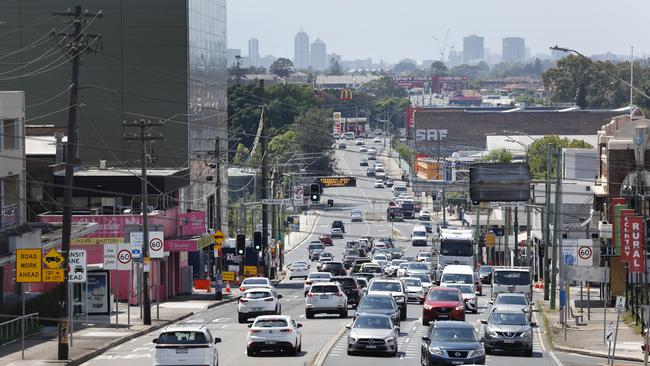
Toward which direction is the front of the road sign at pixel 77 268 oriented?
toward the camera

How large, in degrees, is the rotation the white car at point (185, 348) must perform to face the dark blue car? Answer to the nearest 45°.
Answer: approximately 90° to its right

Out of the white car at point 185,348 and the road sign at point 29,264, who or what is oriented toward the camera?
the road sign

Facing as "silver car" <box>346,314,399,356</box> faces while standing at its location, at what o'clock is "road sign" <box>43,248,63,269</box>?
The road sign is roughly at 3 o'clock from the silver car.

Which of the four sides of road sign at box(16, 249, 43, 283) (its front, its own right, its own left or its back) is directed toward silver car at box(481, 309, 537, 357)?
left

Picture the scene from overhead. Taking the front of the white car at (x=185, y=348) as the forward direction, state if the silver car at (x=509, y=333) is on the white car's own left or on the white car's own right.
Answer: on the white car's own right

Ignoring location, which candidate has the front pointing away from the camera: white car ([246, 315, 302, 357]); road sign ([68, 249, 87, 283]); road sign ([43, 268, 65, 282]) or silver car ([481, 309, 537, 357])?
the white car

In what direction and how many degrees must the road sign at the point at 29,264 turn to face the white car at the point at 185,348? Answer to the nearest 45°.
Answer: approximately 45° to its left

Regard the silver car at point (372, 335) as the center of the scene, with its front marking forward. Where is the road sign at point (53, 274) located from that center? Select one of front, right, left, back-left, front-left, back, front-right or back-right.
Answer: right

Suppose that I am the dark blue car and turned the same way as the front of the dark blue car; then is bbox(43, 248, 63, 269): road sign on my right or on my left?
on my right

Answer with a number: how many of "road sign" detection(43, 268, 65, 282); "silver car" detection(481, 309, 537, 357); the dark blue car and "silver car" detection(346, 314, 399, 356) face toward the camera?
4

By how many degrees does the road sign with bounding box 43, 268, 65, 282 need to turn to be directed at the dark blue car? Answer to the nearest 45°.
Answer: approximately 45° to its left

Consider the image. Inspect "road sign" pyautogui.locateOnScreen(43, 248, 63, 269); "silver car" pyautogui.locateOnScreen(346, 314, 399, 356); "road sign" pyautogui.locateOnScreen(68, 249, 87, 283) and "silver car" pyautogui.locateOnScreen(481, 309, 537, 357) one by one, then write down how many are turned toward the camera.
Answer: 4

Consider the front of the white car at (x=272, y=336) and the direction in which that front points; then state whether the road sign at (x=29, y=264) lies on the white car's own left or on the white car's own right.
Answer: on the white car's own left

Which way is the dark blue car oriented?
toward the camera

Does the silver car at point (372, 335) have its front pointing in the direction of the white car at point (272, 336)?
no

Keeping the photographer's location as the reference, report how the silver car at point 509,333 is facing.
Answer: facing the viewer

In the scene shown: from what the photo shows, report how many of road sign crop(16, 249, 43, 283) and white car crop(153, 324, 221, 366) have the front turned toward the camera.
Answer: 1

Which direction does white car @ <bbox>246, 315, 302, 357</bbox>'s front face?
away from the camera
